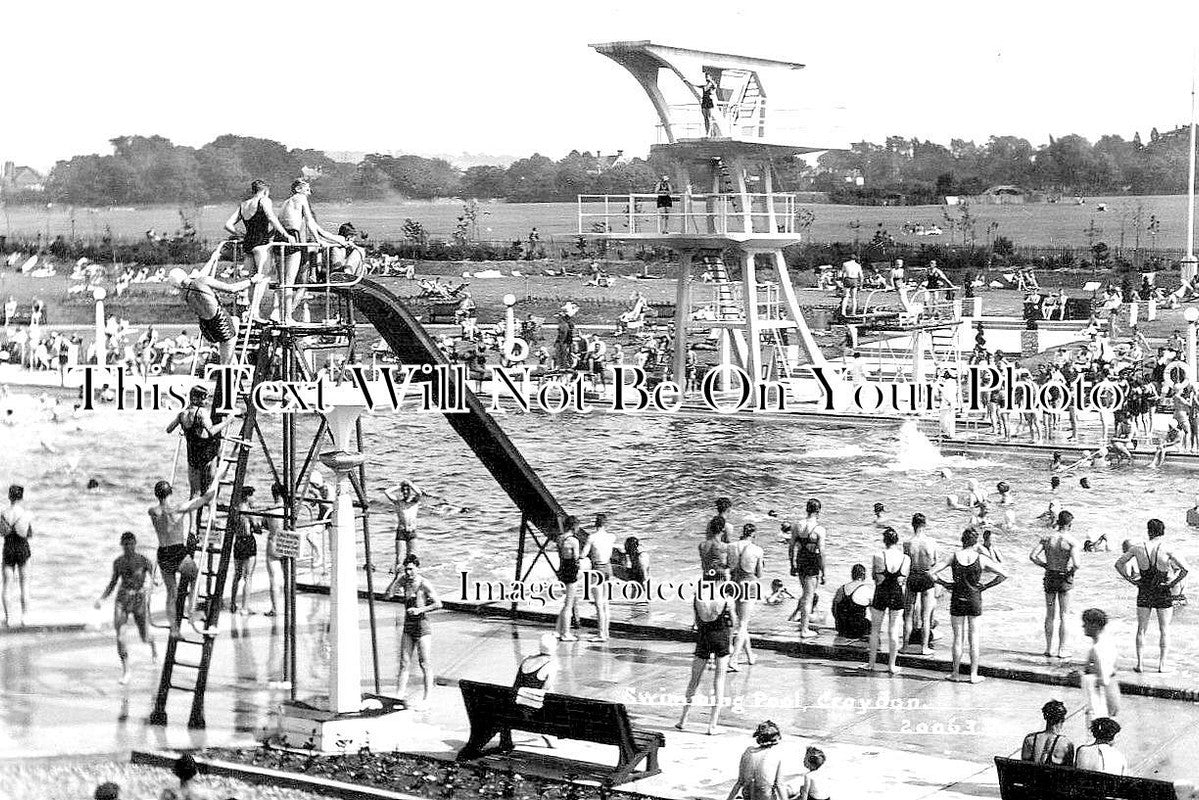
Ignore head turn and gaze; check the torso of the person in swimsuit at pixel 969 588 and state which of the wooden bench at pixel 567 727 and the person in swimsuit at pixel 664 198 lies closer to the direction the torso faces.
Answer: the person in swimsuit

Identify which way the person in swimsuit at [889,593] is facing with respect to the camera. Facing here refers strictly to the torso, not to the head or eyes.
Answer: away from the camera

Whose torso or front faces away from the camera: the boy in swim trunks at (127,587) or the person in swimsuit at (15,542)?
the person in swimsuit

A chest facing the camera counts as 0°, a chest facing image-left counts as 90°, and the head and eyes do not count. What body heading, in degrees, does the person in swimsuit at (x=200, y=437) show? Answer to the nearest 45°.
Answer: approximately 225°

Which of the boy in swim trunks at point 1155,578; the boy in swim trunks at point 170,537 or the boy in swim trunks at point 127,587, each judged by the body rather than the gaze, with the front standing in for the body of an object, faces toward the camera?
the boy in swim trunks at point 127,587

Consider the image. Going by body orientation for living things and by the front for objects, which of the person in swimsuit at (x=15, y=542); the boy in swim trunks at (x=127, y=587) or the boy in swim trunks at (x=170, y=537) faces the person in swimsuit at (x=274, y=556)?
the boy in swim trunks at (x=170, y=537)

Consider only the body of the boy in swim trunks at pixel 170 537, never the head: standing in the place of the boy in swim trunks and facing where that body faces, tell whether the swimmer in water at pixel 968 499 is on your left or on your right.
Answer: on your right

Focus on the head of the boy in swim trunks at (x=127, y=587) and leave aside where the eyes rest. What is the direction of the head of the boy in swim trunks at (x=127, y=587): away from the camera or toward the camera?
toward the camera

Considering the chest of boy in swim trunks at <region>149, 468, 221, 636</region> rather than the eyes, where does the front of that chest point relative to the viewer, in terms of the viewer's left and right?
facing away from the viewer and to the right of the viewer

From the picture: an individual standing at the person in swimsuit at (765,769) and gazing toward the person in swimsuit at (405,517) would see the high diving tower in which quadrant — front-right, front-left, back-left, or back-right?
front-right

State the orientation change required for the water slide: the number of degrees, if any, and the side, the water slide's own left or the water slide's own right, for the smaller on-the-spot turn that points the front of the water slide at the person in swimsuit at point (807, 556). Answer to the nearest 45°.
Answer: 0° — it already faces them

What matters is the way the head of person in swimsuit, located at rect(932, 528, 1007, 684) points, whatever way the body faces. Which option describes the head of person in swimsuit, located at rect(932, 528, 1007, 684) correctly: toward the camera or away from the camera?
away from the camera

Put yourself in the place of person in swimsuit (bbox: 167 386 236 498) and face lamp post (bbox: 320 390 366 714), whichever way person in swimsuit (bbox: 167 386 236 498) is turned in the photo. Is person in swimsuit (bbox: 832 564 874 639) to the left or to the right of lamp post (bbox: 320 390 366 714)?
left
